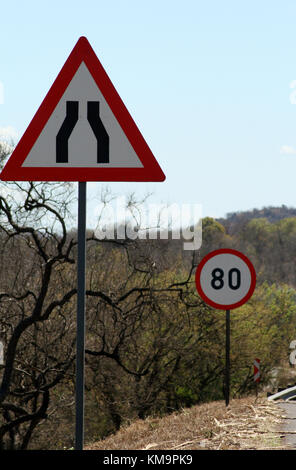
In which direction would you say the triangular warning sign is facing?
toward the camera

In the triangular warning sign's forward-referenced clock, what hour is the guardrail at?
The guardrail is roughly at 7 o'clock from the triangular warning sign.
